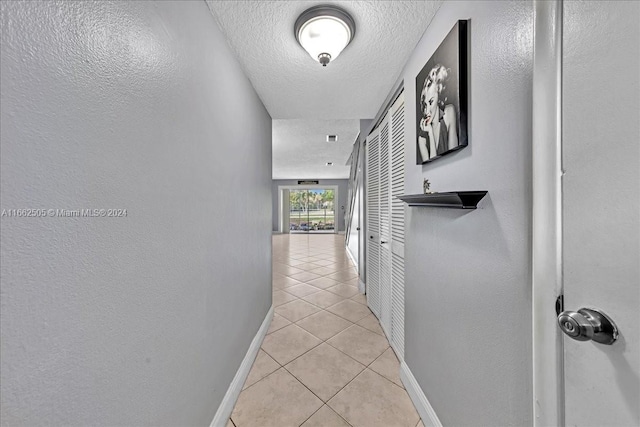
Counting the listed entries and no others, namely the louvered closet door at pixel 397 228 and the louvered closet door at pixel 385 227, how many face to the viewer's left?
2

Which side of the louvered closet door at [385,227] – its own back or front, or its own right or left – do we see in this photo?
left

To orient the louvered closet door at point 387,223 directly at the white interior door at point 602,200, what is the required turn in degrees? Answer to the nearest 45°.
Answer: approximately 90° to its left

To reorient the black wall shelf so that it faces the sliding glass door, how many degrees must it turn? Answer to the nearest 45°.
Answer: approximately 90° to its right

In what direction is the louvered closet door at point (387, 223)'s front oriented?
to the viewer's left

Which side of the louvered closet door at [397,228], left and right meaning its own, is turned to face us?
left

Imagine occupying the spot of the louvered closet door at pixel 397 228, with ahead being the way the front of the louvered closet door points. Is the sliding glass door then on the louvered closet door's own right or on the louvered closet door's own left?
on the louvered closet door's own right

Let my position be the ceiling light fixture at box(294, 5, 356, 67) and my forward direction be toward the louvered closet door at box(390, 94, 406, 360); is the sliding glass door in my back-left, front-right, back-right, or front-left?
front-left

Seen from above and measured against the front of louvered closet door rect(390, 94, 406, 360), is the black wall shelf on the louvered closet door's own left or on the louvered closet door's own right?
on the louvered closet door's own left
